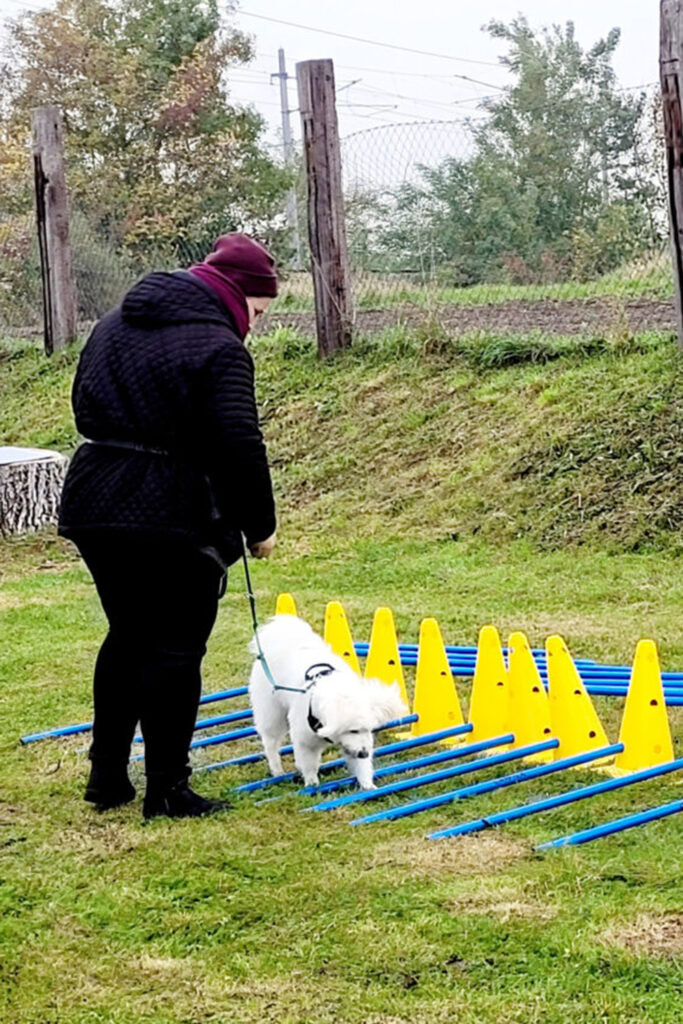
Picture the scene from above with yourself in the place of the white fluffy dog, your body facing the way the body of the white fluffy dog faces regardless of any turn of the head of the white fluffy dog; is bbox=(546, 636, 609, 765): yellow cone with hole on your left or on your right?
on your left

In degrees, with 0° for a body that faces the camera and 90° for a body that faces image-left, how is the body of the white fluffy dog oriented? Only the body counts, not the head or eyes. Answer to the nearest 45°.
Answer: approximately 315°

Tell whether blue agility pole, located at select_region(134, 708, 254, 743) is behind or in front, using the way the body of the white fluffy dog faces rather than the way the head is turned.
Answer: behind

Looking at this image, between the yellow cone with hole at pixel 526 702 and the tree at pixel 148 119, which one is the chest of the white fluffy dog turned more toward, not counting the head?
the yellow cone with hole

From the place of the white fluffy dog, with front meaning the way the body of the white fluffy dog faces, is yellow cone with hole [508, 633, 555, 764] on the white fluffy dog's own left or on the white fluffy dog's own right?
on the white fluffy dog's own left

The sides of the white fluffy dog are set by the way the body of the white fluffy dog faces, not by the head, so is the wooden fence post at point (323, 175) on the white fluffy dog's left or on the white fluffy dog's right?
on the white fluffy dog's left

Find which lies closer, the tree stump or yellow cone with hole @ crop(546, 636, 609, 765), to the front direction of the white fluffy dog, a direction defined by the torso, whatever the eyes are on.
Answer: the yellow cone with hole

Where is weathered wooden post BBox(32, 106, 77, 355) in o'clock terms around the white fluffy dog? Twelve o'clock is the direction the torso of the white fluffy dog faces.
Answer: The weathered wooden post is roughly at 7 o'clock from the white fluffy dog.

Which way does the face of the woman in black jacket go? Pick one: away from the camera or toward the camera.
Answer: away from the camera

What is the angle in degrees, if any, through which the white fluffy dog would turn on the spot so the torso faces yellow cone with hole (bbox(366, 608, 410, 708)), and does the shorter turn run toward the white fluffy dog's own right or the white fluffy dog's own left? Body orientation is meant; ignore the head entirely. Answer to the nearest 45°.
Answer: approximately 135° to the white fluffy dog's own left
